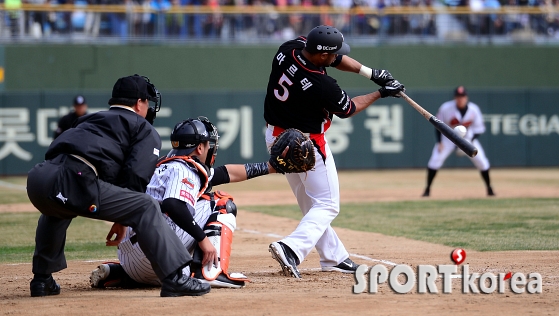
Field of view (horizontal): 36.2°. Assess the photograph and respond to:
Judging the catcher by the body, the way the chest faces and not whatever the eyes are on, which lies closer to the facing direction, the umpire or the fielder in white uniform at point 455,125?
the fielder in white uniform

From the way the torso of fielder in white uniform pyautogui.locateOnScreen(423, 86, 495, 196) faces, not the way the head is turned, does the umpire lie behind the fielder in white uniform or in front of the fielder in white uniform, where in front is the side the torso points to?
in front

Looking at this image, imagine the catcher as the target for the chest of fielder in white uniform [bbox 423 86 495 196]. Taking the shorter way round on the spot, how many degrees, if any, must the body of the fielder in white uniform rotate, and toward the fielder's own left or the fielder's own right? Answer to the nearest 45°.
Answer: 0° — they already face them

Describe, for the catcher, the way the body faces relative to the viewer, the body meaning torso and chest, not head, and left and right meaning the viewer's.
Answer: facing to the right of the viewer

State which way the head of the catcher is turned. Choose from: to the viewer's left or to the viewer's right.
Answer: to the viewer's right

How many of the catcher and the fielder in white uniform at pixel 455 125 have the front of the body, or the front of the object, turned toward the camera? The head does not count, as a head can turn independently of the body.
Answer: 1

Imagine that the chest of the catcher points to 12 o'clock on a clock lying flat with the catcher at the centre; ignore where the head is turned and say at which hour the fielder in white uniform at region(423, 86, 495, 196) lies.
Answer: The fielder in white uniform is roughly at 10 o'clock from the catcher.
